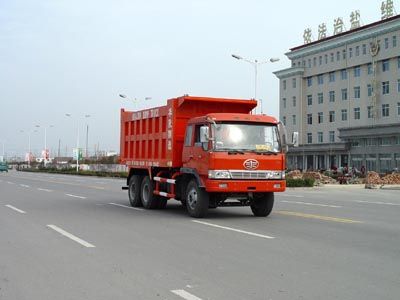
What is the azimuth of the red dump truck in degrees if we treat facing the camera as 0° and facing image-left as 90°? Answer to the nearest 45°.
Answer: approximately 315°
